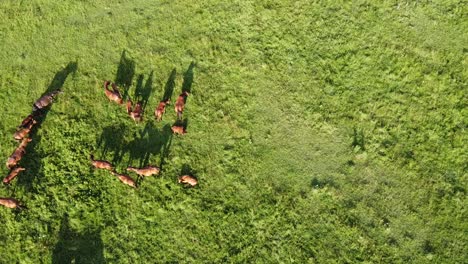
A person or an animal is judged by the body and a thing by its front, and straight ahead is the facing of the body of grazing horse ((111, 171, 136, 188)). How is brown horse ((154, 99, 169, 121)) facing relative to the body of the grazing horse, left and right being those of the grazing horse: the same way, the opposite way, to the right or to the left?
to the right
